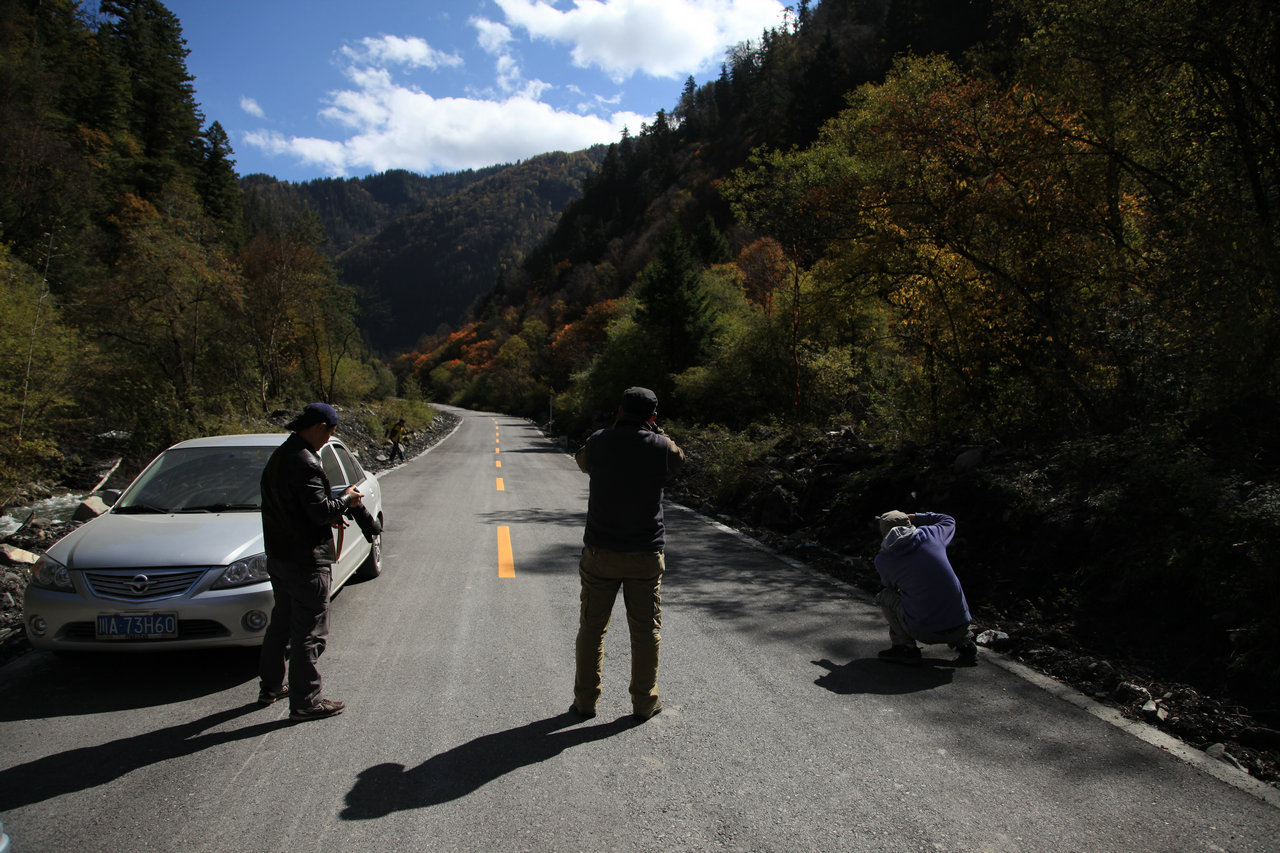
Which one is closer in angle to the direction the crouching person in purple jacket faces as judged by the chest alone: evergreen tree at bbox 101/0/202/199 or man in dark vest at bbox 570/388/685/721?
the evergreen tree

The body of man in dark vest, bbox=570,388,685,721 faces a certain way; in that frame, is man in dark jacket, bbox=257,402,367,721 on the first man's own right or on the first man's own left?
on the first man's own left

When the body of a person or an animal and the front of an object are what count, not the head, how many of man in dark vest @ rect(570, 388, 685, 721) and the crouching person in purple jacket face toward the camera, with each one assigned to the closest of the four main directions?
0

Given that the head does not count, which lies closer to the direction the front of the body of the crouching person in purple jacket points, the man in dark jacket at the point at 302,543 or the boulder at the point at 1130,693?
the man in dark jacket

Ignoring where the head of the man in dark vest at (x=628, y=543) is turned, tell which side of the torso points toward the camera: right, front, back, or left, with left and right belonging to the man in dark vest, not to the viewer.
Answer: back

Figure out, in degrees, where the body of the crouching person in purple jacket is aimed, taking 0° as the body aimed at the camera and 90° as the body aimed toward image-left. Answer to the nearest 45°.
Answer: approximately 135°

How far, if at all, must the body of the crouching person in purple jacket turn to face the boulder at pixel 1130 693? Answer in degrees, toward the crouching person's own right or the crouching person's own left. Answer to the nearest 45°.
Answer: approximately 135° to the crouching person's own right

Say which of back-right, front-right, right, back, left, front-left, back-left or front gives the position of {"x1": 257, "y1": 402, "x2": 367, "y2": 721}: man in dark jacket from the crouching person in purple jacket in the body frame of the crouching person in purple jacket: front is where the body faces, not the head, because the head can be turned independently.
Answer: left

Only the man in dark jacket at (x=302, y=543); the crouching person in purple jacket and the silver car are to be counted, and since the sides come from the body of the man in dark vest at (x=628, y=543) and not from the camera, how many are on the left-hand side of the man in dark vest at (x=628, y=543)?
2

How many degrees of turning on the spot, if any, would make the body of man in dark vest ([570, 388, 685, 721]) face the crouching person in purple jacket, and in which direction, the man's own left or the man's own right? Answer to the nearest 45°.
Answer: approximately 45° to the man's own right

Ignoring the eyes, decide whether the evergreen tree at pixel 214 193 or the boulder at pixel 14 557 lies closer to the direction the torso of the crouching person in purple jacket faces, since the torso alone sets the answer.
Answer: the evergreen tree

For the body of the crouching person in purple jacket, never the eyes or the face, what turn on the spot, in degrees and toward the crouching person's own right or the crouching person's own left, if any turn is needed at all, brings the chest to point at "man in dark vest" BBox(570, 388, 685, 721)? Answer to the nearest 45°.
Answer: approximately 90° to the crouching person's own left

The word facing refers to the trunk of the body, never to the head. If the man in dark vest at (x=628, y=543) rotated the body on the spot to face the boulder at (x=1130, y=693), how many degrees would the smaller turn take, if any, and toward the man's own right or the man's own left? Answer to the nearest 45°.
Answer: approximately 90° to the man's own right

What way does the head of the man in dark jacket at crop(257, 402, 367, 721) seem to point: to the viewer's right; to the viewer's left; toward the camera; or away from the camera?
to the viewer's right
